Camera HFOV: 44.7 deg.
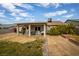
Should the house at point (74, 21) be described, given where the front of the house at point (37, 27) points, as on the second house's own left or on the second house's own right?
on the second house's own left

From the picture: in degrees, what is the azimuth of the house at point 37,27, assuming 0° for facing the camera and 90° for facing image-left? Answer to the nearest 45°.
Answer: approximately 0°
